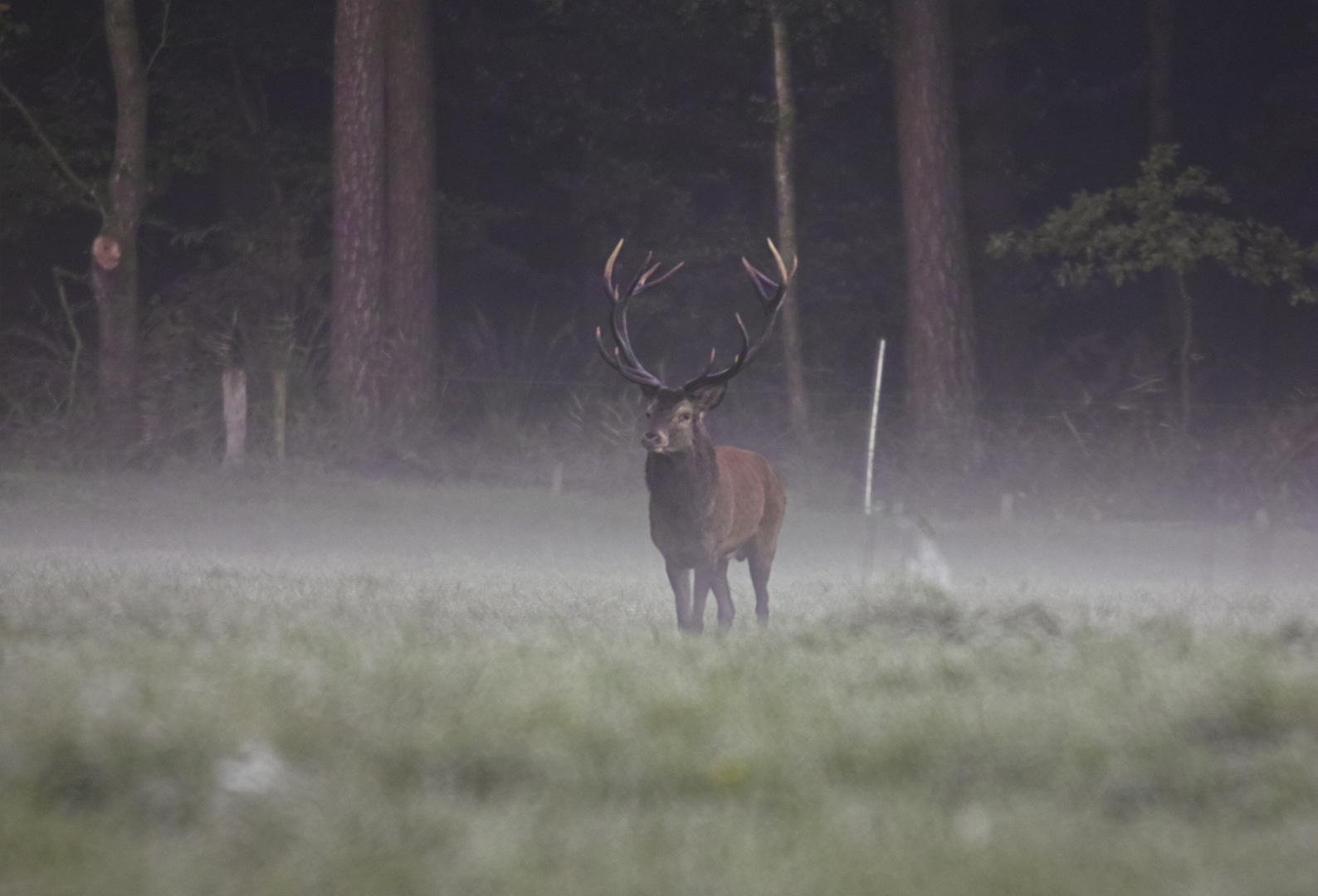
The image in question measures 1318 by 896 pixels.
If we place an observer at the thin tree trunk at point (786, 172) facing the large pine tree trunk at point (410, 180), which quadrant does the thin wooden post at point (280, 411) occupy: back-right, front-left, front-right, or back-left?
front-left

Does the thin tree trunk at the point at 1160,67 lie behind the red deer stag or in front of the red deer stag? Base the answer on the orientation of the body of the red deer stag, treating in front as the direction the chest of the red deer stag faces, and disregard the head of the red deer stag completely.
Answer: behind

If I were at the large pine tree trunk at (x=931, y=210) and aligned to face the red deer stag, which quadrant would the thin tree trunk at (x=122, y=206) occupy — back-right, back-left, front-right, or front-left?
front-right

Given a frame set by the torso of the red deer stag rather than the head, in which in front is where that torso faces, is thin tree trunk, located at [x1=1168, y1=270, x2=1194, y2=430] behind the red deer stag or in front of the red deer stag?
behind

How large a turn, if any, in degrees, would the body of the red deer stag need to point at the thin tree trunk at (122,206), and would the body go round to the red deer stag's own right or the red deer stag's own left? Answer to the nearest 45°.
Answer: approximately 90° to the red deer stag's own right

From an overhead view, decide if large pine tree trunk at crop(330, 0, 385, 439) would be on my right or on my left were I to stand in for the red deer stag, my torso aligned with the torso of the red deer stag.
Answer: on my right

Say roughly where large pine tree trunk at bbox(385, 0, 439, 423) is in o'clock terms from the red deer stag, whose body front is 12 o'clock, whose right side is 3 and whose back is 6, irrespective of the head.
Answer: The large pine tree trunk is roughly at 4 o'clock from the red deer stag.

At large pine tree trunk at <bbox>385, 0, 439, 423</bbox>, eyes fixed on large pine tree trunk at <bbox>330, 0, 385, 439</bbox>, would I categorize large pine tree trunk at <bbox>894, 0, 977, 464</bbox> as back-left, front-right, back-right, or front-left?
back-left

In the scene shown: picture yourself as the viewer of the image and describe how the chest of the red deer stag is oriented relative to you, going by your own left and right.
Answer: facing the viewer and to the left of the viewer
